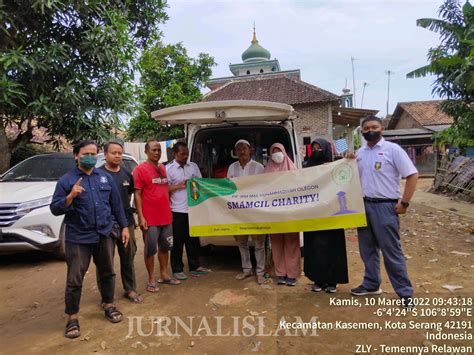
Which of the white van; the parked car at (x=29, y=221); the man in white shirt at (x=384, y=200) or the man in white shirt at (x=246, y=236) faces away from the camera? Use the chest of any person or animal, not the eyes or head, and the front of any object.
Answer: the white van

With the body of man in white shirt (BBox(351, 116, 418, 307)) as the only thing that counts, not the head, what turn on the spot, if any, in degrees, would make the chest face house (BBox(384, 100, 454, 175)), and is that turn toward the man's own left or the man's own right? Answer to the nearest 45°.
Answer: approximately 135° to the man's own right

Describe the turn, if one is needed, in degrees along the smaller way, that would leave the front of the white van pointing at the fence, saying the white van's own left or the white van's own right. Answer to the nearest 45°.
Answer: approximately 45° to the white van's own right

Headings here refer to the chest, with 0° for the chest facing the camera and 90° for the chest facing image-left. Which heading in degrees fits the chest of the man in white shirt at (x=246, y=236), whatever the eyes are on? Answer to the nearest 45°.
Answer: approximately 0°

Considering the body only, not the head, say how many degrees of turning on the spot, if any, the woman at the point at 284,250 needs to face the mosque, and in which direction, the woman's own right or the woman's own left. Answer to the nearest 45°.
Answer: approximately 180°

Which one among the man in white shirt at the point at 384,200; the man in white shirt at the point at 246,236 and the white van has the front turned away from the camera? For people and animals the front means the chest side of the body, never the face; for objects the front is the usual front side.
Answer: the white van

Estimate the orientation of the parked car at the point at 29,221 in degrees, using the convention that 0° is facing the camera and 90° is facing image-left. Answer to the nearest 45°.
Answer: approximately 45°

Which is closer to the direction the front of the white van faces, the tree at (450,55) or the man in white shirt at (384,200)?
the tree

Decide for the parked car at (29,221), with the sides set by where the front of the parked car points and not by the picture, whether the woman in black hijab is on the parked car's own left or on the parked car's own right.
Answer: on the parked car's own left

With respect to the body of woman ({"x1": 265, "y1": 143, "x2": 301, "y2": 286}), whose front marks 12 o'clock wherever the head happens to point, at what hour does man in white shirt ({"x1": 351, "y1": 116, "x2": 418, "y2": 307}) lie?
The man in white shirt is roughly at 10 o'clock from the woman.

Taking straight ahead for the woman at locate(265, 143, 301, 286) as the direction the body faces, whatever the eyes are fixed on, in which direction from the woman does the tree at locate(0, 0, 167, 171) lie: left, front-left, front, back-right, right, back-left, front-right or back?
back-right

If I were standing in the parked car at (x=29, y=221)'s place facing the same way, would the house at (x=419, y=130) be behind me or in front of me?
behind

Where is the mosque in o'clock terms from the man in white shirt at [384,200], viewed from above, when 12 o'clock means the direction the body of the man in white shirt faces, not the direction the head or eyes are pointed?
The mosque is roughly at 4 o'clock from the man in white shirt.
